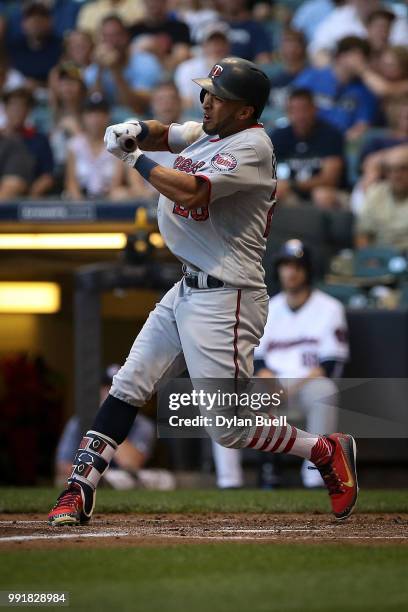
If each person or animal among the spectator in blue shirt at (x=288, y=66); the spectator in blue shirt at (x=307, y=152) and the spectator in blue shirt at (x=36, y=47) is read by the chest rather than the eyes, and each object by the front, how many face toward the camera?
3

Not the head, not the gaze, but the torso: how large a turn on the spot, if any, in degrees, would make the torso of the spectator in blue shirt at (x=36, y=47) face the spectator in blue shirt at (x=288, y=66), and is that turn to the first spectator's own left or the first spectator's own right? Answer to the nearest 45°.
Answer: approximately 45° to the first spectator's own left

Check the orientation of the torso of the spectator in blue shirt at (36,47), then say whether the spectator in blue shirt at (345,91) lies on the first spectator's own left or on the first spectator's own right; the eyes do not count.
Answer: on the first spectator's own left

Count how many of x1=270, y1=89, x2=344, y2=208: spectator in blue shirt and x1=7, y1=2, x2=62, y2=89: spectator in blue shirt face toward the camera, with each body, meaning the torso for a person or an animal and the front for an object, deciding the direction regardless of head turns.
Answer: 2

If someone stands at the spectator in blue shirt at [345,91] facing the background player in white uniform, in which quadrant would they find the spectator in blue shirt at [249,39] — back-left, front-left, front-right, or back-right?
back-right

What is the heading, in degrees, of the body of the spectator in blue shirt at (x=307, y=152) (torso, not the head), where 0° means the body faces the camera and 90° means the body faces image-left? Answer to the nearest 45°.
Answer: approximately 0°

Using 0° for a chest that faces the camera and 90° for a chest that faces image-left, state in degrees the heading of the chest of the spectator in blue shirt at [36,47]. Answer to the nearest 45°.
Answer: approximately 0°

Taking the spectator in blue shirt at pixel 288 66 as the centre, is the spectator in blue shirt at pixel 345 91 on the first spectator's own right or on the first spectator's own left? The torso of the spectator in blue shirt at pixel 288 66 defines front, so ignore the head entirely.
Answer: on the first spectator's own left
